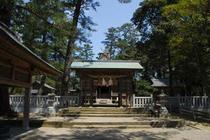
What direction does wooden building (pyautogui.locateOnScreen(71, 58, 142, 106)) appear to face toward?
toward the camera

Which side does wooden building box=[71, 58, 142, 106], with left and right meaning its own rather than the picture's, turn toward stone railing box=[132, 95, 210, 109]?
left

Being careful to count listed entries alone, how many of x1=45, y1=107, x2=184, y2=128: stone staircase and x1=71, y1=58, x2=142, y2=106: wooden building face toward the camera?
2

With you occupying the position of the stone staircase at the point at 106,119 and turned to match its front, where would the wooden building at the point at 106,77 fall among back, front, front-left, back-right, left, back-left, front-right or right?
back

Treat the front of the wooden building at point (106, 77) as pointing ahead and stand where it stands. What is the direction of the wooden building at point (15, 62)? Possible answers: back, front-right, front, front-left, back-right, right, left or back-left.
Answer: front

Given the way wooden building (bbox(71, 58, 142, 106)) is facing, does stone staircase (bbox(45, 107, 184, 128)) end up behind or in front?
in front

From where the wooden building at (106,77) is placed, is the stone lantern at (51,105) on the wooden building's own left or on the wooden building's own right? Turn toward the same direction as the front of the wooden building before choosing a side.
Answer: on the wooden building's own right

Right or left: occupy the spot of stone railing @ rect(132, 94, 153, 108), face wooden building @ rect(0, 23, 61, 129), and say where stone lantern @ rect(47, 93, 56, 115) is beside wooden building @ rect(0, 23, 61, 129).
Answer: right

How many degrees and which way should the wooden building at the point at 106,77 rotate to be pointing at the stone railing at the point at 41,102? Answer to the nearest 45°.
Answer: approximately 90° to its right

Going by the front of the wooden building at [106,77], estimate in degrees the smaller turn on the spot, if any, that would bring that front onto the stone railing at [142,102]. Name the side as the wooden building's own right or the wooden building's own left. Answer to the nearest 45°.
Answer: approximately 90° to the wooden building's own left
